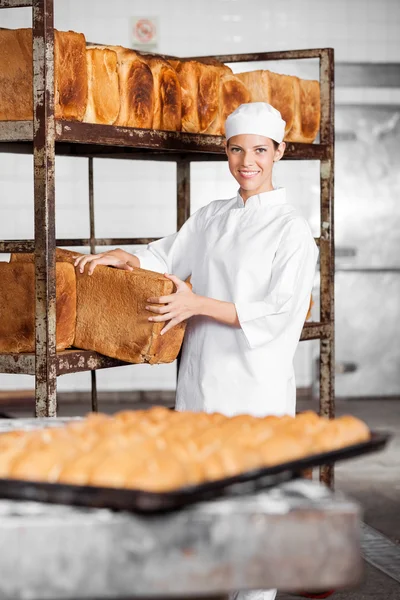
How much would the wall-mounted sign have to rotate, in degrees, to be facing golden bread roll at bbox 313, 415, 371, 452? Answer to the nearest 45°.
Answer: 0° — it already faces it

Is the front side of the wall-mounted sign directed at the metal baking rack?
yes

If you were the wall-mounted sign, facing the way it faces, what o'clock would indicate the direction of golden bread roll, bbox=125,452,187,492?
The golden bread roll is roughly at 12 o'clock from the wall-mounted sign.

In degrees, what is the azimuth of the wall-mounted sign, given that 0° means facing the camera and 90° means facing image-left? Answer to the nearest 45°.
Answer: approximately 0°

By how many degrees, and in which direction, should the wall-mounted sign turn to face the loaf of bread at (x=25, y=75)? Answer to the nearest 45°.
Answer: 0° — it already faces it

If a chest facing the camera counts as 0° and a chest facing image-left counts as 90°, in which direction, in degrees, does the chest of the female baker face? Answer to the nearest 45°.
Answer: approximately 45°

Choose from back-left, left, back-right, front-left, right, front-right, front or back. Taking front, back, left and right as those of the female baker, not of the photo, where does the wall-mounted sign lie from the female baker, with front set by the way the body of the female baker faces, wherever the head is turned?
back-right
